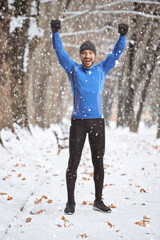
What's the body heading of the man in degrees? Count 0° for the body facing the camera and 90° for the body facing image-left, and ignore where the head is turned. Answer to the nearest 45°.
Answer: approximately 0°
